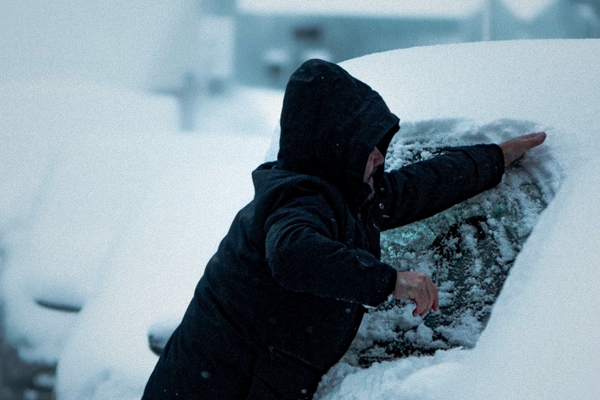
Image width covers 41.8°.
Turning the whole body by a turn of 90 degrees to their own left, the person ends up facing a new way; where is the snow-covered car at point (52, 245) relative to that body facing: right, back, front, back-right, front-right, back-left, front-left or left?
front-left

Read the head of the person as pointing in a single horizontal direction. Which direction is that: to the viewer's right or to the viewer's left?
to the viewer's right

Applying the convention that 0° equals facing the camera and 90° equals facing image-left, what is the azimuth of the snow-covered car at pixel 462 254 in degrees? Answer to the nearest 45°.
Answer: approximately 45°

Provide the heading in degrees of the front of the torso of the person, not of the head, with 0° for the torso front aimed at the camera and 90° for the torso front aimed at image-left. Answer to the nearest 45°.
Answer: approximately 270°
